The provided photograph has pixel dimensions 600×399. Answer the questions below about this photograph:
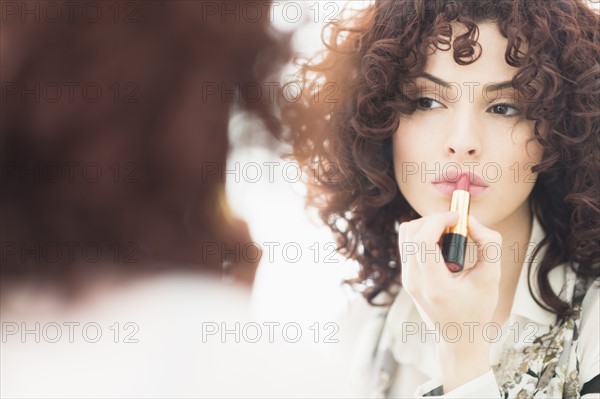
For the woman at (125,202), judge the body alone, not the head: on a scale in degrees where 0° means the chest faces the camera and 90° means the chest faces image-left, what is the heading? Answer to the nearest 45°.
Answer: approximately 225°

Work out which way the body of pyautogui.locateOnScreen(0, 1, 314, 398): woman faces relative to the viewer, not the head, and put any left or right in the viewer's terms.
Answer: facing away from the viewer and to the right of the viewer
